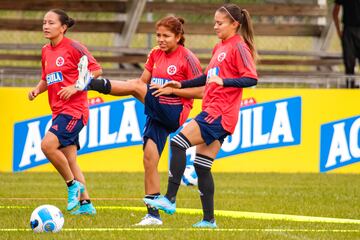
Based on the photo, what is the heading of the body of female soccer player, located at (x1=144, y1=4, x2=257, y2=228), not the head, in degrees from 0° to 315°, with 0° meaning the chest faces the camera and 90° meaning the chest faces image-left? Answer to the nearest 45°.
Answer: approximately 45°

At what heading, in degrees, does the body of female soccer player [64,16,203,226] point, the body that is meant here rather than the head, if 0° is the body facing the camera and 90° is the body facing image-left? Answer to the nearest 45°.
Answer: approximately 45°

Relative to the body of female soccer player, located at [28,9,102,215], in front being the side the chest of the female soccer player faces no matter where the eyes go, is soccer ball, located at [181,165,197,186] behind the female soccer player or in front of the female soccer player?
behind

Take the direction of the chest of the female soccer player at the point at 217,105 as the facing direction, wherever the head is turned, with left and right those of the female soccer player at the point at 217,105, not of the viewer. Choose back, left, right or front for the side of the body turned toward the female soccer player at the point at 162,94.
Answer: right

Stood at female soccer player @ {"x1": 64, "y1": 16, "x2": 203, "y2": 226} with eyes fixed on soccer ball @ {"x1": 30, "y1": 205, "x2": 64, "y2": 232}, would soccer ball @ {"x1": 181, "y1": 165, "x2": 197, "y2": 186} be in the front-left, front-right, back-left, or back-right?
back-right

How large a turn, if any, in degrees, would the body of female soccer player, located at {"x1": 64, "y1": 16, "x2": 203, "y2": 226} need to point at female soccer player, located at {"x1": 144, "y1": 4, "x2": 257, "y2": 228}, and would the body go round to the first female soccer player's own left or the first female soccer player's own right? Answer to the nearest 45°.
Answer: approximately 90° to the first female soccer player's own left

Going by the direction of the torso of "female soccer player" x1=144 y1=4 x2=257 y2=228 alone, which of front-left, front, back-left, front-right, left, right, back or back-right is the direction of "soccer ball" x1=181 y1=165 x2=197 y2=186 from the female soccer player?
back-right

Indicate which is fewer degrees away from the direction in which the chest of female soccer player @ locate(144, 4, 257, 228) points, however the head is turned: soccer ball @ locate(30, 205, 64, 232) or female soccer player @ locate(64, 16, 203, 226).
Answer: the soccer ball
